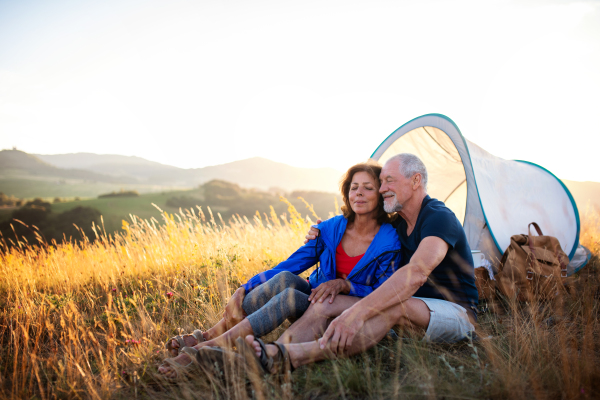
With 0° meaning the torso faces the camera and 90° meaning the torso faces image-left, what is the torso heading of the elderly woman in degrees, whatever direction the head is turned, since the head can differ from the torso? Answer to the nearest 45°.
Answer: approximately 45°

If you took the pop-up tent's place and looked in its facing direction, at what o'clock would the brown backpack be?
The brown backpack is roughly at 10 o'clock from the pop-up tent.

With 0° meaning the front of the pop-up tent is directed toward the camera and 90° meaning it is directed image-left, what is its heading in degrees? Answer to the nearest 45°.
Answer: approximately 45°

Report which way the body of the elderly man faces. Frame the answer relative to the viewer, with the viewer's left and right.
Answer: facing to the left of the viewer
